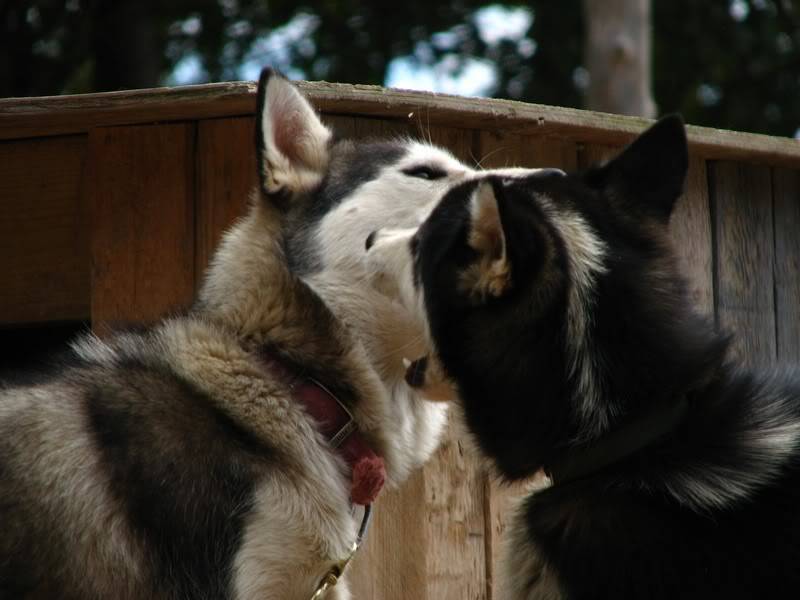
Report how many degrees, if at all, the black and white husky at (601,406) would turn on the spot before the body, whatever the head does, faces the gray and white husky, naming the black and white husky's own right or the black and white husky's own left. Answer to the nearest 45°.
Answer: approximately 45° to the black and white husky's own left

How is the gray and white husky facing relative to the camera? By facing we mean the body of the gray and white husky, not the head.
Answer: to the viewer's right

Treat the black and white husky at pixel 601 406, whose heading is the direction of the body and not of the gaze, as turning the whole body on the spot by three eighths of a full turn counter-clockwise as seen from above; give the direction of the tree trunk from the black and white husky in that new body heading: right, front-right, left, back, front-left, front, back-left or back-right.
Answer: back

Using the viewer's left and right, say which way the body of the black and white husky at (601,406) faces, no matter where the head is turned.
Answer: facing away from the viewer and to the left of the viewer

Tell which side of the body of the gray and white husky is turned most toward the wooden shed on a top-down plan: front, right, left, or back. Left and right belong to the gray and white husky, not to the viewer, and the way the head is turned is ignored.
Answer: left

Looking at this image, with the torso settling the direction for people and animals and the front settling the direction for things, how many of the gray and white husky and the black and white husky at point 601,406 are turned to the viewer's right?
1

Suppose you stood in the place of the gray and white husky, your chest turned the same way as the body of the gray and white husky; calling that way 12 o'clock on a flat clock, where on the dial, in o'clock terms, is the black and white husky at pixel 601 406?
The black and white husky is roughly at 1 o'clock from the gray and white husky.

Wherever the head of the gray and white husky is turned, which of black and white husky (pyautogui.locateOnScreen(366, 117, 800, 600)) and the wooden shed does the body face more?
the black and white husky
